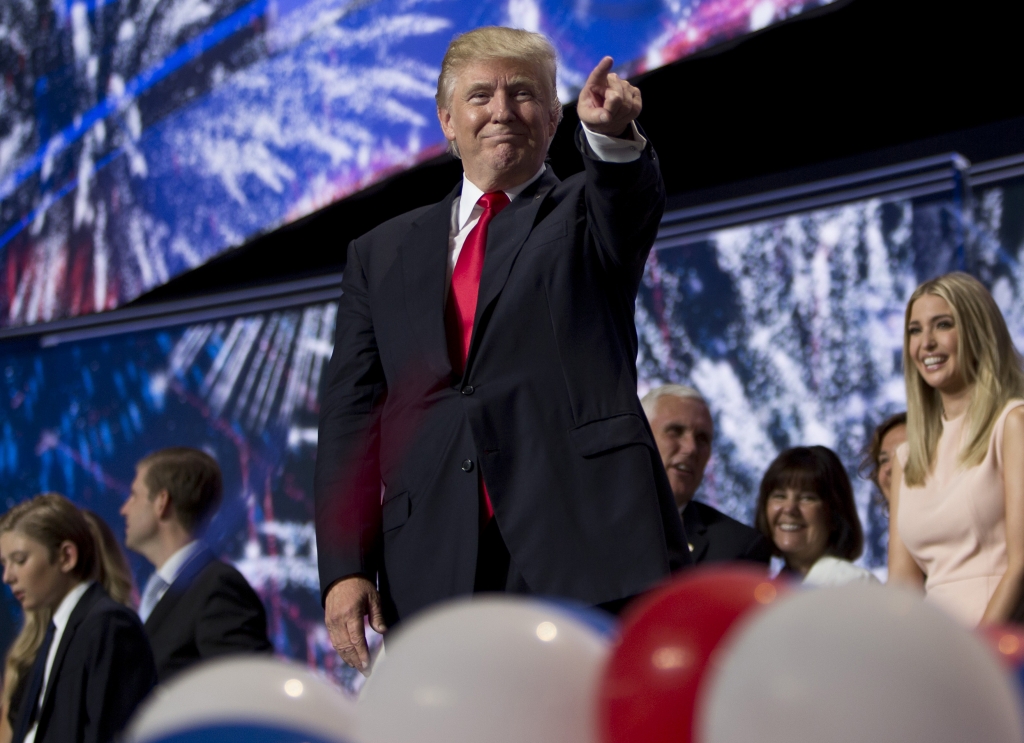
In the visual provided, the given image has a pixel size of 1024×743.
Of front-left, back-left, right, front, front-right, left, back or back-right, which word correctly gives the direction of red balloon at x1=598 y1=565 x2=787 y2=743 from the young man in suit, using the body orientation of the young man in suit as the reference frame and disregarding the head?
left

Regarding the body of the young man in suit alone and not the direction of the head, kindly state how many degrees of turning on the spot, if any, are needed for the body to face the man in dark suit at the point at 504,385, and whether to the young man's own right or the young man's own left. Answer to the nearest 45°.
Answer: approximately 90° to the young man's own left

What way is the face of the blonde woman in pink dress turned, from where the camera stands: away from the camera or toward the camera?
toward the camera

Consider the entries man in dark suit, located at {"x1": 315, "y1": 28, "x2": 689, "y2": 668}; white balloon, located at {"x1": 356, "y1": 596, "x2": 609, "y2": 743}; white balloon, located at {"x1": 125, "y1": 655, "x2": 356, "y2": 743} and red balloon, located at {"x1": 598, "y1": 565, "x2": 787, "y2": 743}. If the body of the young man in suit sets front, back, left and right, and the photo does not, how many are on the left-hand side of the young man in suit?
4

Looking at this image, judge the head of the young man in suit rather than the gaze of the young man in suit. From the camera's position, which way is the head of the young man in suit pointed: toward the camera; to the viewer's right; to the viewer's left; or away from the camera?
to the viewer's left

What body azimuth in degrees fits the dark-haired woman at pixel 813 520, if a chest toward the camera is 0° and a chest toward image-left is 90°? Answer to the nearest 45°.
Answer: approximately 45°

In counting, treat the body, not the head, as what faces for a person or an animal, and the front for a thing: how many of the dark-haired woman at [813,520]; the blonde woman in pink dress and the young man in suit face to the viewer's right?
0

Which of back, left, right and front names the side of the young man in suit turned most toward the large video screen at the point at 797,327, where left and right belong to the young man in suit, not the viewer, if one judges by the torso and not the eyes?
back

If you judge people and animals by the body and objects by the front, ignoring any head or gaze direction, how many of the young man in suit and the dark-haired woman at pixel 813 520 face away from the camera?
0

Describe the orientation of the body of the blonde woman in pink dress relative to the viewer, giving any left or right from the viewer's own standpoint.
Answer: facing the viewer and to the left of the viewer

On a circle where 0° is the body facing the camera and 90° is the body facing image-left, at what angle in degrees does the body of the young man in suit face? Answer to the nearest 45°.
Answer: approximately 90°

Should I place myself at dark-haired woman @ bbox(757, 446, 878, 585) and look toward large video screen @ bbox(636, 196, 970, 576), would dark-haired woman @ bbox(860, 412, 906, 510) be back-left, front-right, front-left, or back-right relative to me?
front-right
